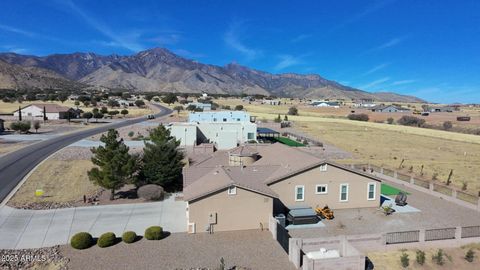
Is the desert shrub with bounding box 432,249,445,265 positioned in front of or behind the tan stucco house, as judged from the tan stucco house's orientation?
behind

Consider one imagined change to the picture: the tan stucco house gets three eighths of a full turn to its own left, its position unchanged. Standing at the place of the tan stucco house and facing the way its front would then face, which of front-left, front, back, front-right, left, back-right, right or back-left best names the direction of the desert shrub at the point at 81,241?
right

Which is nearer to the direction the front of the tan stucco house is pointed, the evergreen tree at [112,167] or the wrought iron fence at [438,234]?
the evergreen tree

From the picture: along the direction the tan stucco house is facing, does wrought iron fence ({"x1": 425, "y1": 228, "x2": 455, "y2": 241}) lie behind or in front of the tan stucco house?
behind

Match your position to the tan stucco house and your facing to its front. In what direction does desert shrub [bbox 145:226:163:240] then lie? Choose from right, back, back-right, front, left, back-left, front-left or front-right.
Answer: front-left

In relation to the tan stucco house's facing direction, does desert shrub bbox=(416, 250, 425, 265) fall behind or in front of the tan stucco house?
behind

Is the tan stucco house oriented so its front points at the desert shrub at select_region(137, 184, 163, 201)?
yes

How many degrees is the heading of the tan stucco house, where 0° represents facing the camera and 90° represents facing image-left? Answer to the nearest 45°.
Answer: approximately 90°

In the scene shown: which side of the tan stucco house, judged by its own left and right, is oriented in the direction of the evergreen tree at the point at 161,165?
front

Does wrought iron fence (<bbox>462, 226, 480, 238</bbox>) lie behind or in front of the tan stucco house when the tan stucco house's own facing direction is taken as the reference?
behind

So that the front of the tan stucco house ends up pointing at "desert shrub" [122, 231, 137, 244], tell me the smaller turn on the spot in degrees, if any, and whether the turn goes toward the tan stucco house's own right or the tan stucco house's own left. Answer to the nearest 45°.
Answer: approximately 45° to the tan stucco house's own left
